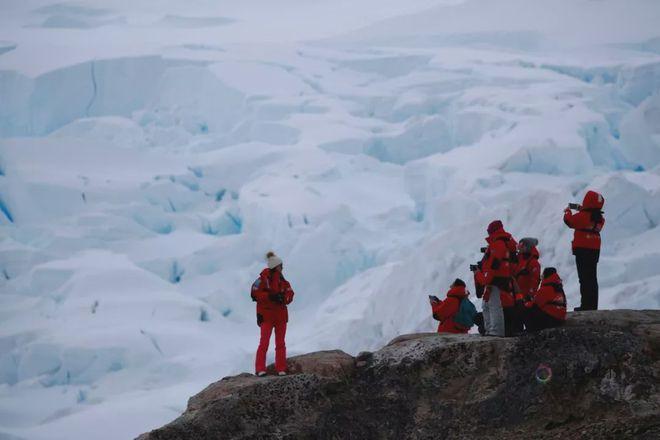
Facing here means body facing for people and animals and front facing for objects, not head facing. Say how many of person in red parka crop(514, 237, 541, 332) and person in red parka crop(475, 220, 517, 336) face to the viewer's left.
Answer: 2

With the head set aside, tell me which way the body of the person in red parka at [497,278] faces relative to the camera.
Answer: to the viewer's left

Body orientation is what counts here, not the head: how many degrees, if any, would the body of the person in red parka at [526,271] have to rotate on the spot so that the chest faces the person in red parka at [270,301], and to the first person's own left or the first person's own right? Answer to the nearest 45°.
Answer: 0° — they already face them

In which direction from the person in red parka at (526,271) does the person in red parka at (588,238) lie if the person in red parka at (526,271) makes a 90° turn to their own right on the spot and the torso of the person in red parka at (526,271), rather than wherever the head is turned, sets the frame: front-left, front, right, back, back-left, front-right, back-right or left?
front-right

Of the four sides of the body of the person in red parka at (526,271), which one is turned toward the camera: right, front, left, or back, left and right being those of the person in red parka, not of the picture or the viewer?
left

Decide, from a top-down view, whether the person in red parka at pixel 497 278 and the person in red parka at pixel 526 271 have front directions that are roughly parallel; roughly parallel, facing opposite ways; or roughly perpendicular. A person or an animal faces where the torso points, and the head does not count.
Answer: roughly parallel

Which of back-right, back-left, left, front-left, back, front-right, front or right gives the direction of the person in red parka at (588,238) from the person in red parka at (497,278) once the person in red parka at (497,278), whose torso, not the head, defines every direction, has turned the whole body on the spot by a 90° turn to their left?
back-left
